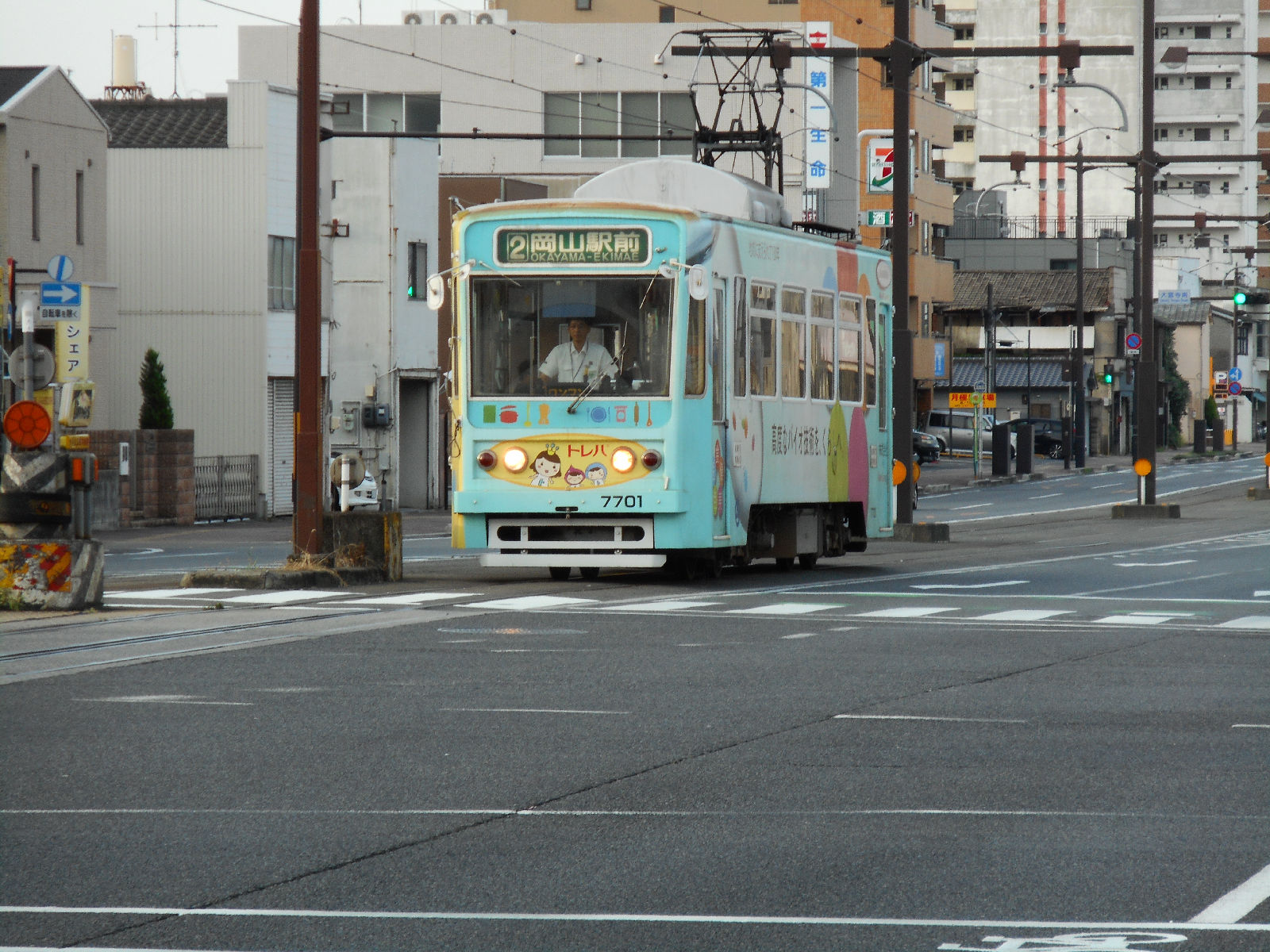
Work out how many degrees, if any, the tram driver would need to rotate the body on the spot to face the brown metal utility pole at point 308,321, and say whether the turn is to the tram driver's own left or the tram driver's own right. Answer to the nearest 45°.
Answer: approximately 135° to the tram driver's own right

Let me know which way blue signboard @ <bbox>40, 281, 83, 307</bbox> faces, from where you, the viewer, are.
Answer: facing the viewer

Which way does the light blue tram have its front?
toward the camera

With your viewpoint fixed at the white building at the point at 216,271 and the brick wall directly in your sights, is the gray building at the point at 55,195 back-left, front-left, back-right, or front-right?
front-right

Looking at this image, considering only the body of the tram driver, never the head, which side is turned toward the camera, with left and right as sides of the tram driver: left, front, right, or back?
front

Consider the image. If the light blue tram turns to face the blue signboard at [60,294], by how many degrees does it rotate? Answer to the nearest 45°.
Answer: approximately 135° to its right

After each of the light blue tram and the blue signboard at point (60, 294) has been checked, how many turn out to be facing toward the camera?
2

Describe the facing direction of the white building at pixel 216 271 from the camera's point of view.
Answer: facing the viewer and to the right of the viewer

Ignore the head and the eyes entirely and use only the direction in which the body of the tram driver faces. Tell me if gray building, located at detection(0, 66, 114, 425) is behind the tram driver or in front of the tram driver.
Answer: behind

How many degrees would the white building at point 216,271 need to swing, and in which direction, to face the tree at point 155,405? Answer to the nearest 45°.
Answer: approximately 45° to its right
